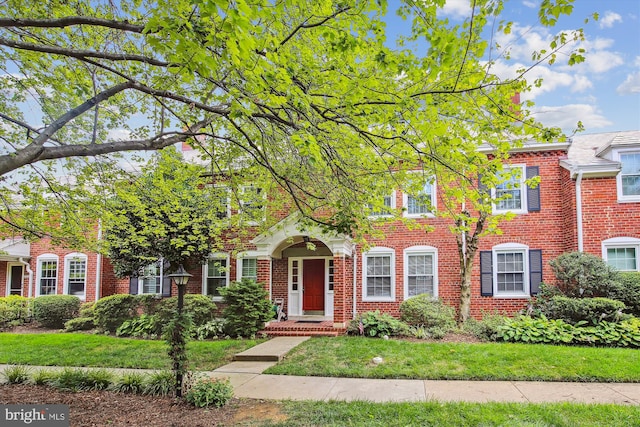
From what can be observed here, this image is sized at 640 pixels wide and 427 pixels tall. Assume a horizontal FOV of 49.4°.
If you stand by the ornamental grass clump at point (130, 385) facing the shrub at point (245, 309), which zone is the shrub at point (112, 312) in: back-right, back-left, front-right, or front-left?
front-left

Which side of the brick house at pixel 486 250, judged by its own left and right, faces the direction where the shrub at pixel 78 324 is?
right

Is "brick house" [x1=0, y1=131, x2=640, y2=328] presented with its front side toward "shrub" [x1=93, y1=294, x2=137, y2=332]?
no

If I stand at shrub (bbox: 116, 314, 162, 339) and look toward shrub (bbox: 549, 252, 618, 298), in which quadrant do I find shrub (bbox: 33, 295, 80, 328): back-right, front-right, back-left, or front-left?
back-left

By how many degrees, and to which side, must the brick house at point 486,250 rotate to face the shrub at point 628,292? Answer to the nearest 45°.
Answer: approximately 45° to its left

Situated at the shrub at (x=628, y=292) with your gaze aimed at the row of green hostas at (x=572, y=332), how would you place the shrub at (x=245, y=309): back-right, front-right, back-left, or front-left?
front-right

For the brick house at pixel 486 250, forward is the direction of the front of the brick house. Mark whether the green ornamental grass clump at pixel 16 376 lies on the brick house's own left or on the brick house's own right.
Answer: on the brick house's own right

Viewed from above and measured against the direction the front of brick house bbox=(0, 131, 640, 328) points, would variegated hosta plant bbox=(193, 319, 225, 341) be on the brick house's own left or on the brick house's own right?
on the brick house's own right

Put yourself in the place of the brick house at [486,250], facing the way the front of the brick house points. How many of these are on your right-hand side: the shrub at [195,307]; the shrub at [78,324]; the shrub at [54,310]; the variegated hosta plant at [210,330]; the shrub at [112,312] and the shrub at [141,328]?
6

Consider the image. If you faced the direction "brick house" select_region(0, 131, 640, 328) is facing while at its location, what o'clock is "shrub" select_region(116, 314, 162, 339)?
The shrub is roughly at 3 o'clock from the brick house.

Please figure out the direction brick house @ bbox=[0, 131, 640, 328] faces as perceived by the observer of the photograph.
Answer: facing the viewer
